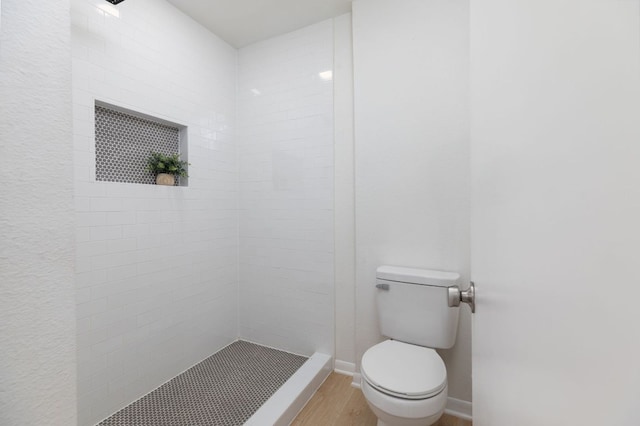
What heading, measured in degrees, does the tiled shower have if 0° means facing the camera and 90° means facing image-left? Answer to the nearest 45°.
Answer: approximately 315°

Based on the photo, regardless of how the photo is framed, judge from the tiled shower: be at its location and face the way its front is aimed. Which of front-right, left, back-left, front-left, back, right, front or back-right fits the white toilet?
front
